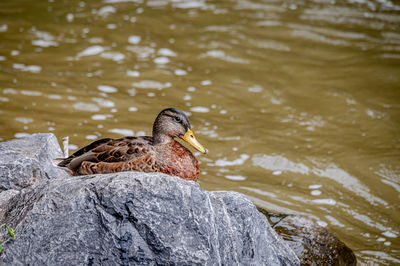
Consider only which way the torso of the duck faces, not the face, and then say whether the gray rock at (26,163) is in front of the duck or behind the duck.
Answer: behind

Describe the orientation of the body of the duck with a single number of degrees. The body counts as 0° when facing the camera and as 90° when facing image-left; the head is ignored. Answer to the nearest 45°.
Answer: approximately 270°
